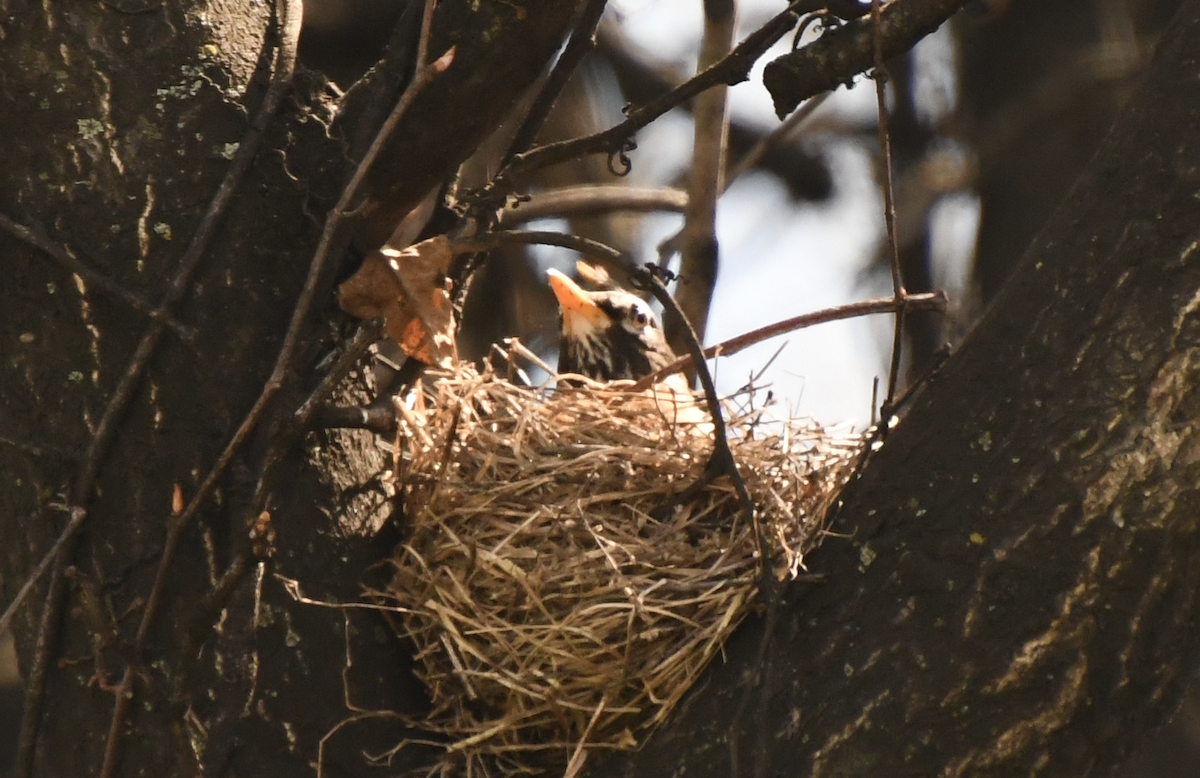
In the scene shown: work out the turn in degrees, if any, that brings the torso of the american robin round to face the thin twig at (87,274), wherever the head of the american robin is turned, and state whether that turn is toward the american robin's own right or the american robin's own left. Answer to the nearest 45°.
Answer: approximately 45° to the american robin's own left

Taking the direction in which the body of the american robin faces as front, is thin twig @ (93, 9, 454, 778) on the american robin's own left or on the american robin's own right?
on the american robin's own left

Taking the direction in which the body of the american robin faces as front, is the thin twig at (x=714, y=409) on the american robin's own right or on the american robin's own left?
on the american robin's own left

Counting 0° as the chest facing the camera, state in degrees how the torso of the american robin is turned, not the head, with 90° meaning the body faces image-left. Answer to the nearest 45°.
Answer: approximately 90°

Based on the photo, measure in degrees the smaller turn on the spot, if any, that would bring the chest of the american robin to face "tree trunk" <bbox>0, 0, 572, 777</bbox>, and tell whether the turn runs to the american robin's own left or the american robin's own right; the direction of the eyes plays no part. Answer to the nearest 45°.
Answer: approximately 45° to the american robin's own left
